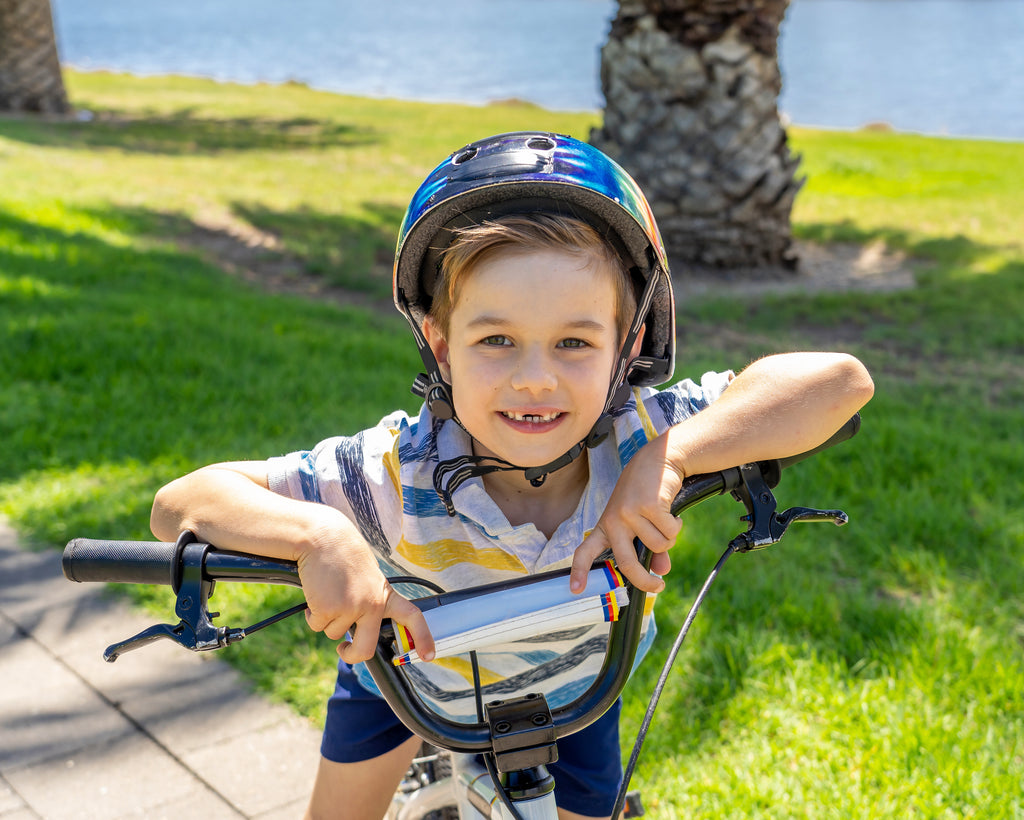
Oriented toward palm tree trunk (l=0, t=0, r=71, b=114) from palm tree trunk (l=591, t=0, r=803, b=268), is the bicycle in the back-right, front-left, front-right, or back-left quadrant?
back-left

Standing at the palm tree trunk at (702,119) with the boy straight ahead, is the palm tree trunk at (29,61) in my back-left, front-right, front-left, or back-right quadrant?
back-right

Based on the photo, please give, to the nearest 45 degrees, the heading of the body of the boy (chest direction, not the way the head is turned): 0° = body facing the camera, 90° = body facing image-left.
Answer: approximately 0°

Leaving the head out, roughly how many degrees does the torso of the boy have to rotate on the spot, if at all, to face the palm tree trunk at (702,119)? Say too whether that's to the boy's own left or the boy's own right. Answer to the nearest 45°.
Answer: approximately 180°

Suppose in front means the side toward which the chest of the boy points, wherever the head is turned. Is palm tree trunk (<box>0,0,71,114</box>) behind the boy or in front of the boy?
behind
